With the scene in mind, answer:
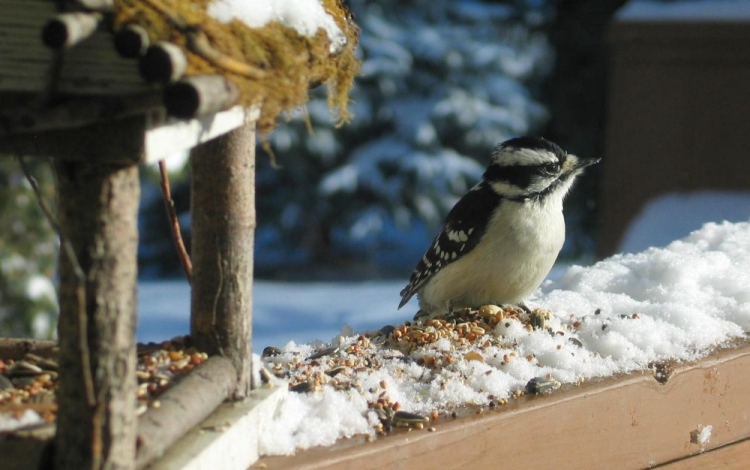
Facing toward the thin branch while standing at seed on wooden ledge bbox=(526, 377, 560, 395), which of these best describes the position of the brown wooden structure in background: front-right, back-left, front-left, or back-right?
back-right

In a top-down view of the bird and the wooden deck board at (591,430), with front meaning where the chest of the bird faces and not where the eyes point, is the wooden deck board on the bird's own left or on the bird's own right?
on the bird's own right

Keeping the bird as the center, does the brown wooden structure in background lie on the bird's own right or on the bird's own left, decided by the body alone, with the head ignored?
on the bird's own left

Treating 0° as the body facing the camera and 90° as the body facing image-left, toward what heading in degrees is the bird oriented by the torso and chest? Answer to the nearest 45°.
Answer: approximately 270°

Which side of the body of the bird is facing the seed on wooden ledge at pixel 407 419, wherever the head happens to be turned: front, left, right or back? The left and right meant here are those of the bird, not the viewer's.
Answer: right

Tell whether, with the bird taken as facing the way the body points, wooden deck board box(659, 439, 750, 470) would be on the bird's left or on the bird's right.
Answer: on the bird's right

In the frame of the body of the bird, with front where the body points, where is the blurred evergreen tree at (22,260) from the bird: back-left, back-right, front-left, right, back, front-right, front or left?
back-left

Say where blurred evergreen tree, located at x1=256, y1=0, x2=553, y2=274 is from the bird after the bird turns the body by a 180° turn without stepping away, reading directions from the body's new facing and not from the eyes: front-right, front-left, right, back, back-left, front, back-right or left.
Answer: right

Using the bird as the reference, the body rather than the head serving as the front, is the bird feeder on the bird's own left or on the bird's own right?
on the bird's own right

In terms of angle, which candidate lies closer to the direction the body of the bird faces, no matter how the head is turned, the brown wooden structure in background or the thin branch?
the brown wooden structure in background
